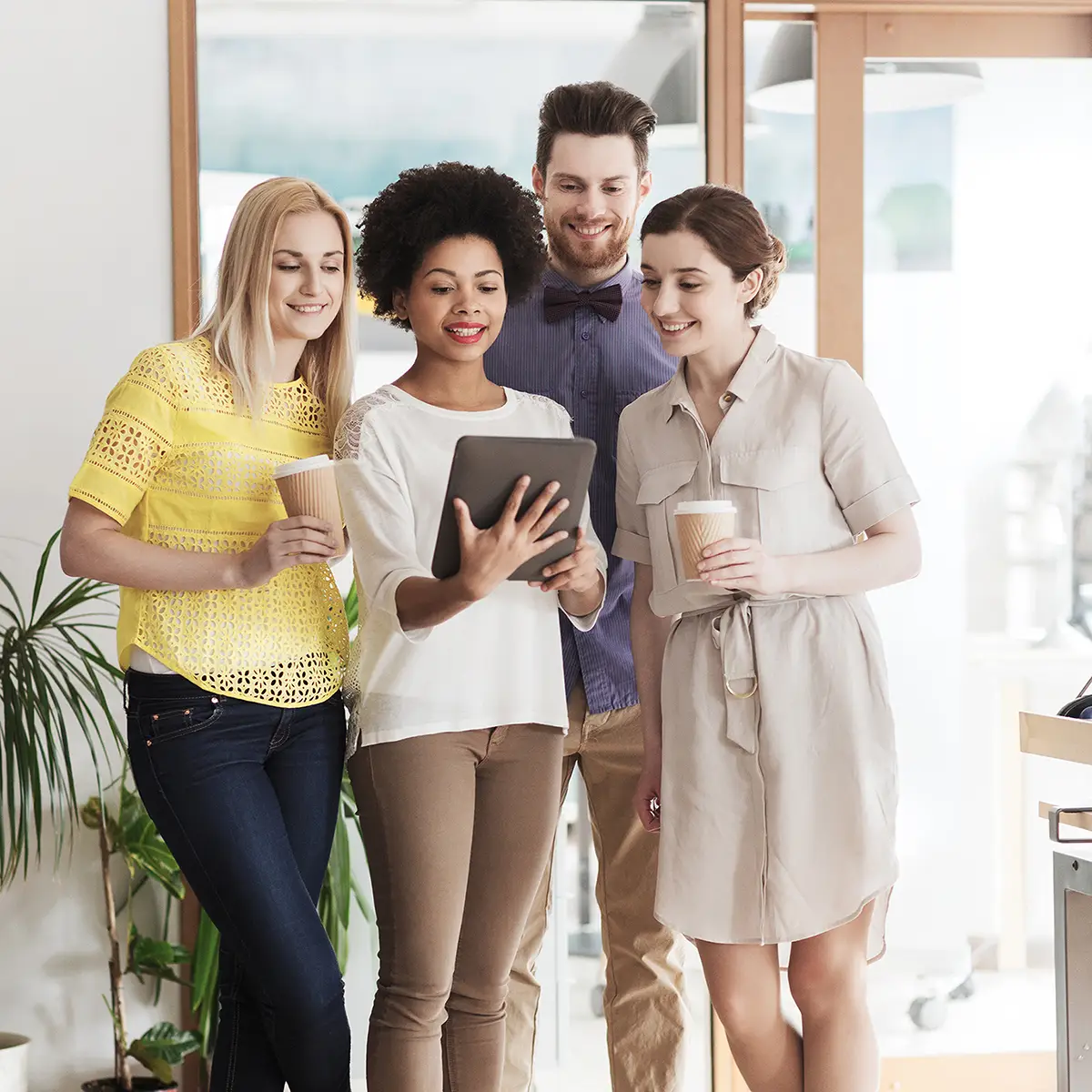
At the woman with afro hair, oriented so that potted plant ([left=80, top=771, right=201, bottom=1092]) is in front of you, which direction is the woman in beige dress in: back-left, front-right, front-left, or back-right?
back-right

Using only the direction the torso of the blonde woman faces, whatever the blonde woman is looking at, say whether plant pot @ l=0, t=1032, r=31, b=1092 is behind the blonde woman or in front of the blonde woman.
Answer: behind

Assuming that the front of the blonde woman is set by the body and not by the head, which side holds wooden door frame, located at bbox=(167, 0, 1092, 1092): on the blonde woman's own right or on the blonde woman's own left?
on the blonde woman's own left

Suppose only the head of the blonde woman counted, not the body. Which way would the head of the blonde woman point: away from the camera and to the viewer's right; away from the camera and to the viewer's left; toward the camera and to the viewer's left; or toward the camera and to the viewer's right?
toward the camera and to the viewer's right

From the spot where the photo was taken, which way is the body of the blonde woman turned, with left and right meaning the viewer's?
facing the viewer and to the right of the viewer

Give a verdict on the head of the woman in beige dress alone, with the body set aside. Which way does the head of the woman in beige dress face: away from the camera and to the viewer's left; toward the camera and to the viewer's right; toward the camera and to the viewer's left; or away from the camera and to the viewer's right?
toward the camera and to the viewer's left
